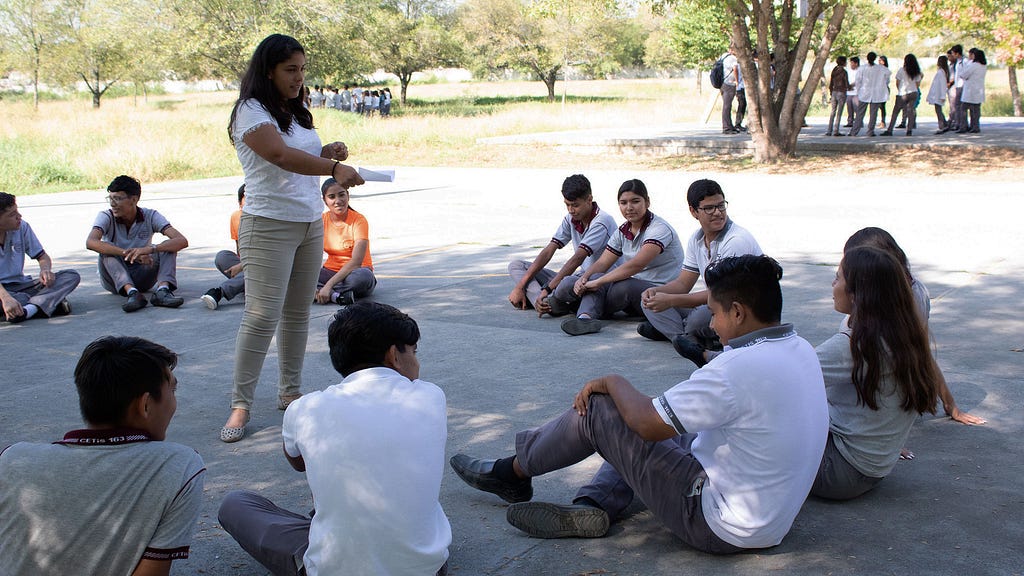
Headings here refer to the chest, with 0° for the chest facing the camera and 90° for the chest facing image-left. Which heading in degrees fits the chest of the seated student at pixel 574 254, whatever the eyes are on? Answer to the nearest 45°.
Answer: approximately 45°

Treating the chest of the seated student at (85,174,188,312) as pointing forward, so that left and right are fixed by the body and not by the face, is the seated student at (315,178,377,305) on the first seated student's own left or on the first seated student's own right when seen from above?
on the first seated student's own left

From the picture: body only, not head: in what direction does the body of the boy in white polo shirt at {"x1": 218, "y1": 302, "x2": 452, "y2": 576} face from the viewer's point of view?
away from the camera

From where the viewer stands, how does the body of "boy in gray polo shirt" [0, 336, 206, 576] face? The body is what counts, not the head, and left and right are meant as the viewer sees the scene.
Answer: facing away from the viewer and to the right of the viewer

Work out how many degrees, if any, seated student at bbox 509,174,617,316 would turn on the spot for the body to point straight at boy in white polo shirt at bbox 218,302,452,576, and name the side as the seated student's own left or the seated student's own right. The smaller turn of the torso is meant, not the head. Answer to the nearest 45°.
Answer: approximately 45° to the seated student's own left

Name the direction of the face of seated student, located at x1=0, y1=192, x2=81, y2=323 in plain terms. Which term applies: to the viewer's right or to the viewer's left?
to the viewer's right
